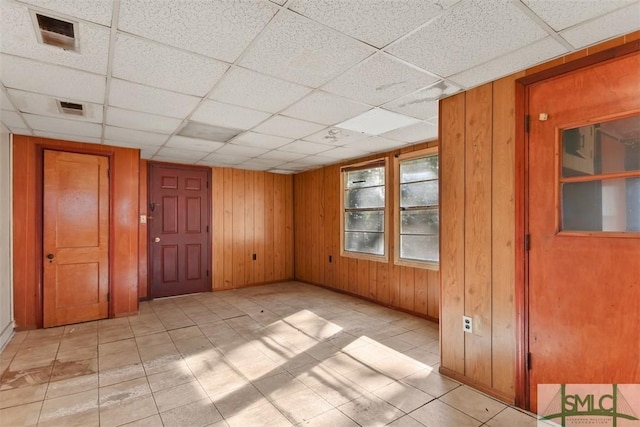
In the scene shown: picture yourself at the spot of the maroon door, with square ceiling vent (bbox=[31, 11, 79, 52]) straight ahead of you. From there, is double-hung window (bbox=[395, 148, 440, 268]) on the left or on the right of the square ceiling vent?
left

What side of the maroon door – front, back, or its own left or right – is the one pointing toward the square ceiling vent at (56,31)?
front

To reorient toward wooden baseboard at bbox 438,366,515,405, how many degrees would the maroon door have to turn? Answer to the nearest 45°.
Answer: approximately 45° to its left

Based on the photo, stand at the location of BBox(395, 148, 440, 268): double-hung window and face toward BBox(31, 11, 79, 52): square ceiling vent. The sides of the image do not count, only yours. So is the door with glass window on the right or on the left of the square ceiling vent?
left

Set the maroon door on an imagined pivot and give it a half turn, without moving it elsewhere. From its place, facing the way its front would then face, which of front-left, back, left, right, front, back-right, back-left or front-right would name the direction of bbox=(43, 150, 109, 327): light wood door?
back-left

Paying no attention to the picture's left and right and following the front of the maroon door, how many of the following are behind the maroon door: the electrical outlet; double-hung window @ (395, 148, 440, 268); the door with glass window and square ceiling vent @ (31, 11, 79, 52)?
0

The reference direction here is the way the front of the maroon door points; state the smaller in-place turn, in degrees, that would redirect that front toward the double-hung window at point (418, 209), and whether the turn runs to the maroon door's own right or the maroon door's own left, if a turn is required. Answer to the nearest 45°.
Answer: approximately 45° to the maroon door's own left

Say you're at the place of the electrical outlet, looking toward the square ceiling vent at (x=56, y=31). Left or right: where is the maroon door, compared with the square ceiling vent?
right

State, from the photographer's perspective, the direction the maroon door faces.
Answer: facing the viewer

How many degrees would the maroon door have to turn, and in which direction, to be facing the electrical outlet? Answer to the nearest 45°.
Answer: approximately 45° to its left

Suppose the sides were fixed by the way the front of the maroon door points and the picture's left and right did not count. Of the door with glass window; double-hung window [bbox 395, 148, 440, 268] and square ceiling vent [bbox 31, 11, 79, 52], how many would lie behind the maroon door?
0

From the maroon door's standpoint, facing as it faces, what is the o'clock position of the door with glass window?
The door with glass window is roughly at 11 o'clock from the maroon door.

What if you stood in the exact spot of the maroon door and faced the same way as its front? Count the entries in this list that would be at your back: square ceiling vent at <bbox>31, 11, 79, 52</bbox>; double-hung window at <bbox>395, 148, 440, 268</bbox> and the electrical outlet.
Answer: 0

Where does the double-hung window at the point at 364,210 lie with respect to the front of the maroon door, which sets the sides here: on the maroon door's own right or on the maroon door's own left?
on the maroon door's own left
